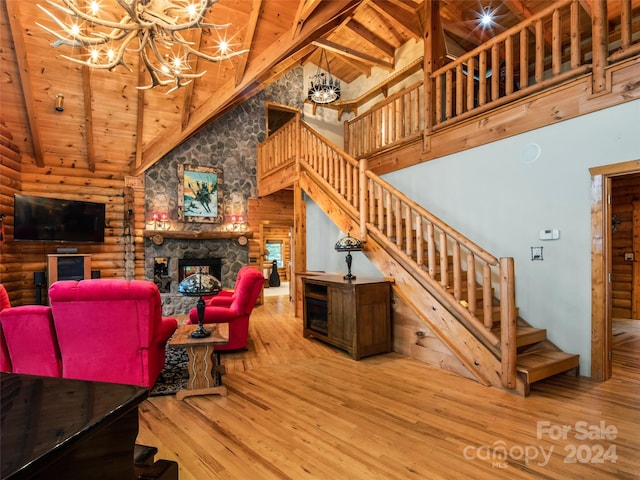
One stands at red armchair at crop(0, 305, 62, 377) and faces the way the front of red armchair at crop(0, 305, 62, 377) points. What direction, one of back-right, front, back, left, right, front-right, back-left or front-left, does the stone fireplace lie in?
front

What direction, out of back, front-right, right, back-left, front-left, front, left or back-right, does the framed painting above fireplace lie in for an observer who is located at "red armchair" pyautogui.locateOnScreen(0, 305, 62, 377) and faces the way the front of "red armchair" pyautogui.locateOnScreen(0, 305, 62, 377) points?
front

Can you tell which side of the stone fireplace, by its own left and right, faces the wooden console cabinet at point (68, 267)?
right

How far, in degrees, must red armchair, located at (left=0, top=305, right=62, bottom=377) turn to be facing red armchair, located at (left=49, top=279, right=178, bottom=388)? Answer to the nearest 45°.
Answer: approximately 90° to its right

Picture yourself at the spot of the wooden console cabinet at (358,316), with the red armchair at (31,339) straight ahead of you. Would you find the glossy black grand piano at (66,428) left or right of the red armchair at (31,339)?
left

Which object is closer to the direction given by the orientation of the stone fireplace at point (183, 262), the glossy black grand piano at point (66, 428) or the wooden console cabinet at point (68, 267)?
the glossy black grand piano

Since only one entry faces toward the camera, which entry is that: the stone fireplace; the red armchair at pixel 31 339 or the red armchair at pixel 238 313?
the stone fireplace

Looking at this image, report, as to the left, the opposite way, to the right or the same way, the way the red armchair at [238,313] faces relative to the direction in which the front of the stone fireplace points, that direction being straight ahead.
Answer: to the right

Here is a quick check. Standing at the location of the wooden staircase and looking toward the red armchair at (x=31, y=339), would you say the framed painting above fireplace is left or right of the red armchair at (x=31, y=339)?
right

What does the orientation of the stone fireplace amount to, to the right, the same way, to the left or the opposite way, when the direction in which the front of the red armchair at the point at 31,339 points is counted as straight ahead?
the opposite way

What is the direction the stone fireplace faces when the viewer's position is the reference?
facing the viewer

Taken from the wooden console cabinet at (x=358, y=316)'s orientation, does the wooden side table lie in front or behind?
in front

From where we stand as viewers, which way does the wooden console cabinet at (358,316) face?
facing the viewer and to the left of the viewer

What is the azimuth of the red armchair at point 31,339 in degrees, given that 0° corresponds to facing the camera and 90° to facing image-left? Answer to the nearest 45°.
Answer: approximately 225°

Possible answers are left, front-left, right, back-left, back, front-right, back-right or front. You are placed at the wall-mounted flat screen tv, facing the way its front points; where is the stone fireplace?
front-left

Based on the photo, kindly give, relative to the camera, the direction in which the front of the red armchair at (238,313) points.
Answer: facing to the left of the viewer
